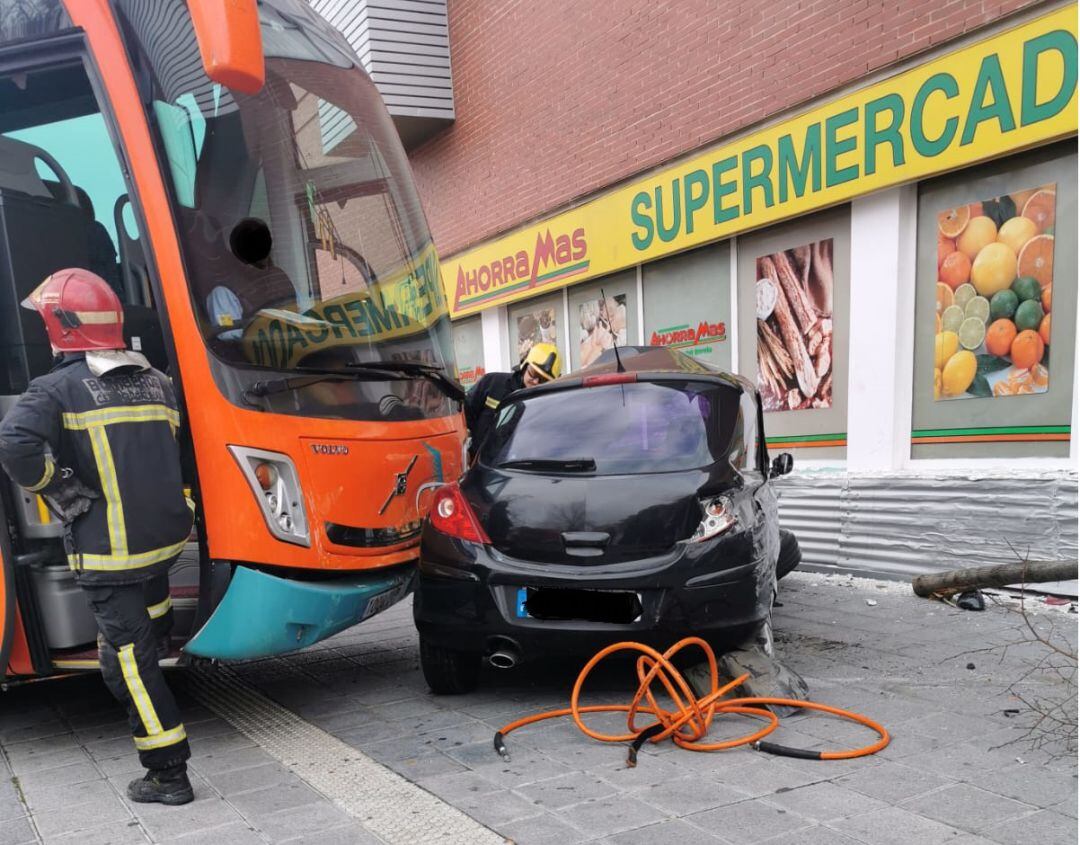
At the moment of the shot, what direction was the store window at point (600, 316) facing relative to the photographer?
facing the viewer and to the left of the viewer

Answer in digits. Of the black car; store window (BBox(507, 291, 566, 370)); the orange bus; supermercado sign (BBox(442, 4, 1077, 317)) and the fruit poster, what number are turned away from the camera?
1

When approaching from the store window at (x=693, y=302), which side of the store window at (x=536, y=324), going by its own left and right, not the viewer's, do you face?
left

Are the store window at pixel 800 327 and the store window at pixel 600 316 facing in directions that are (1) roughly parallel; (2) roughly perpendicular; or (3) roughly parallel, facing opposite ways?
roughly parallel

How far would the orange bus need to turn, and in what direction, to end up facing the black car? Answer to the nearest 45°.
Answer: approximately 45° to its left

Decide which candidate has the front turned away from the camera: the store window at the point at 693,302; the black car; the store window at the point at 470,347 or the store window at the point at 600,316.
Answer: the black car

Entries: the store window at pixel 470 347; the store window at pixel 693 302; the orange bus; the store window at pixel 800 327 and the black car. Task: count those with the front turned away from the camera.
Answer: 1

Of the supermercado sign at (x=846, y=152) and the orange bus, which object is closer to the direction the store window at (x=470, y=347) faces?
the orange bus

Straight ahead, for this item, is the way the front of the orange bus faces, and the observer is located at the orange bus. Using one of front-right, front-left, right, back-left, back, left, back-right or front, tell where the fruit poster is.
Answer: front-left

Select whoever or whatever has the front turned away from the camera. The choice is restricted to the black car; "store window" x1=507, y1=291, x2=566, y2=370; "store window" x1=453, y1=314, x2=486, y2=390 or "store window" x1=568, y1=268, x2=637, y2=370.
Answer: the black car

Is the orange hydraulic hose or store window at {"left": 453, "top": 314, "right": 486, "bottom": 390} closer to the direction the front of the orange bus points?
the orange hydraulic hose

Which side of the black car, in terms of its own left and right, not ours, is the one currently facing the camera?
back

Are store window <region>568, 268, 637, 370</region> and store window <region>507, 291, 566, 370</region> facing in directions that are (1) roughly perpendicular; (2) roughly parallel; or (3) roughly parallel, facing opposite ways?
roughly parallel

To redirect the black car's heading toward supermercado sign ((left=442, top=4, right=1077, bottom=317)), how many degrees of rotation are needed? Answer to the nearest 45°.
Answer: approximately 45° to its right

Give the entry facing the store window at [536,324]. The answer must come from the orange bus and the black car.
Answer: the black car

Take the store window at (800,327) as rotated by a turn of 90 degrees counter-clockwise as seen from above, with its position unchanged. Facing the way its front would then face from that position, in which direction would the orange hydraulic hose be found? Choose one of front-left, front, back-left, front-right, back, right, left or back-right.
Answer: front-right

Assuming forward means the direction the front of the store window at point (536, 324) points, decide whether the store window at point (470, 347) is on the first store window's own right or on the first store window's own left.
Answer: on the first store window's own right
